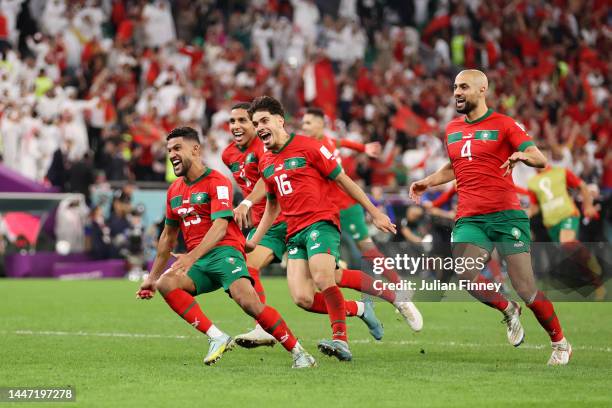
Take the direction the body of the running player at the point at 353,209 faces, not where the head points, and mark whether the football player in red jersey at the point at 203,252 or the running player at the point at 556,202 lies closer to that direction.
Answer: the football player in red jersey

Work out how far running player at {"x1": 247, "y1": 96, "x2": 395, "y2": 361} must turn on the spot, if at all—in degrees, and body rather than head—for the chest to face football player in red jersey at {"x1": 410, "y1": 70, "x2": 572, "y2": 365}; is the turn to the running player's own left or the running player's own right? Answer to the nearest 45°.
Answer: approximately 135° to the running player's own left
